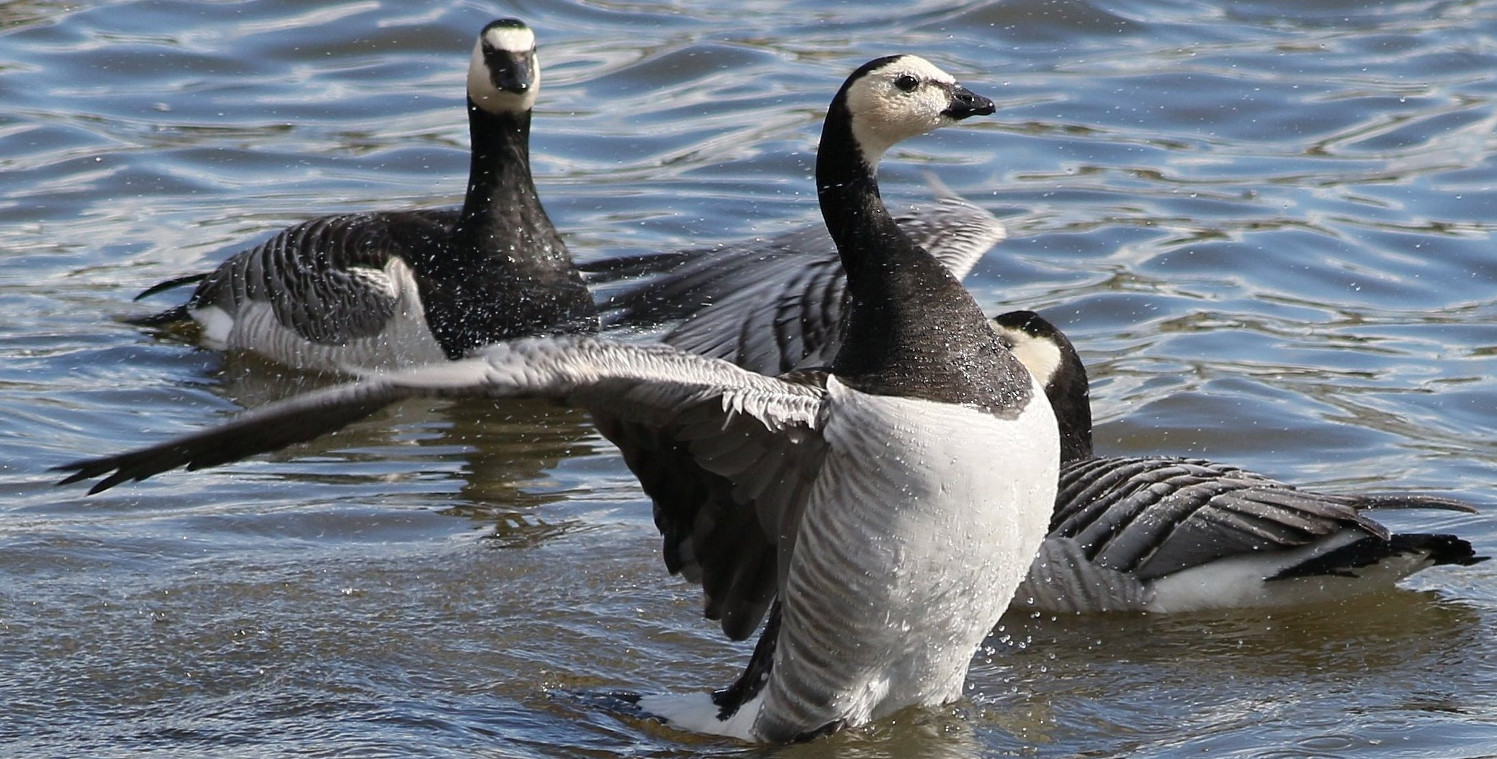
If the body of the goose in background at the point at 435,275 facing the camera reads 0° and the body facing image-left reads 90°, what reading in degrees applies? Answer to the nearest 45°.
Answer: approximately 315°

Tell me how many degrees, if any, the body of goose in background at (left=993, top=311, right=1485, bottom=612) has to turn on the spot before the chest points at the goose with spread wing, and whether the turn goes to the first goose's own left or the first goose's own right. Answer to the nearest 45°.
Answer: approximately 45° to the first goose's own left

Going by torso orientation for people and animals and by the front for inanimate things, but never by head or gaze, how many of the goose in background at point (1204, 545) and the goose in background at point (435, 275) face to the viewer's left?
1

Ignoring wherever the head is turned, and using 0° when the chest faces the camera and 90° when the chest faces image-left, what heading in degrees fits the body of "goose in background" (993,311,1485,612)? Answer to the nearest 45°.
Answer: approximately 90°

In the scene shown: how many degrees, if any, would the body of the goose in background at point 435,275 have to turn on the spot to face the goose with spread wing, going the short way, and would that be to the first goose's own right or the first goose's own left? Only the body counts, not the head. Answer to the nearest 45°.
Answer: approximately 45° to the first goose's own right

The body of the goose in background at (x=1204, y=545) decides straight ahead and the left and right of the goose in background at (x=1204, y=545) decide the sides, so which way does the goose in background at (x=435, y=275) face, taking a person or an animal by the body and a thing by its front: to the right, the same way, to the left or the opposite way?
the opposite way
